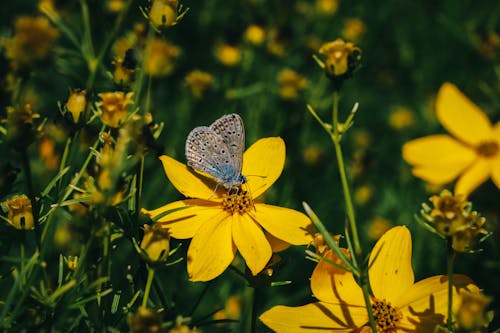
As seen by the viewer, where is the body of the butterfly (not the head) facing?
to the viewer's right

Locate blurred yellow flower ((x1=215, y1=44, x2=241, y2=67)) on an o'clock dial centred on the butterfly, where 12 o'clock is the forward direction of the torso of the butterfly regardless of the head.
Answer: The blurred yellow flower is roughly at 9 o'clock from the butterfly.

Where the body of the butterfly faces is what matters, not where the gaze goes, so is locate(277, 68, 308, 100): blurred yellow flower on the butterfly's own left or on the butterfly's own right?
on the butterfly's own left

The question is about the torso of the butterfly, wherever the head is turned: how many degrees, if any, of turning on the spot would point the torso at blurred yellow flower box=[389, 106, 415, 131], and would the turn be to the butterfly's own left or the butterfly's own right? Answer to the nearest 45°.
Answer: approximately 45° to the butterfly's own left

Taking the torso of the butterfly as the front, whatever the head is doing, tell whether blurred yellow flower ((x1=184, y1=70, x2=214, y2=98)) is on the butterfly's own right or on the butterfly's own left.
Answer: on the butterfly's own left
